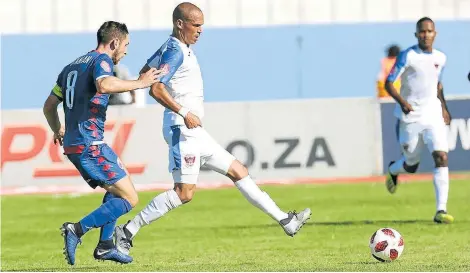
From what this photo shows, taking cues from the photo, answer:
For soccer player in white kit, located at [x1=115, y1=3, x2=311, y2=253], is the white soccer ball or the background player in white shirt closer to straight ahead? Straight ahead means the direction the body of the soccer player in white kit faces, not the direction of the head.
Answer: the white soccer ball
